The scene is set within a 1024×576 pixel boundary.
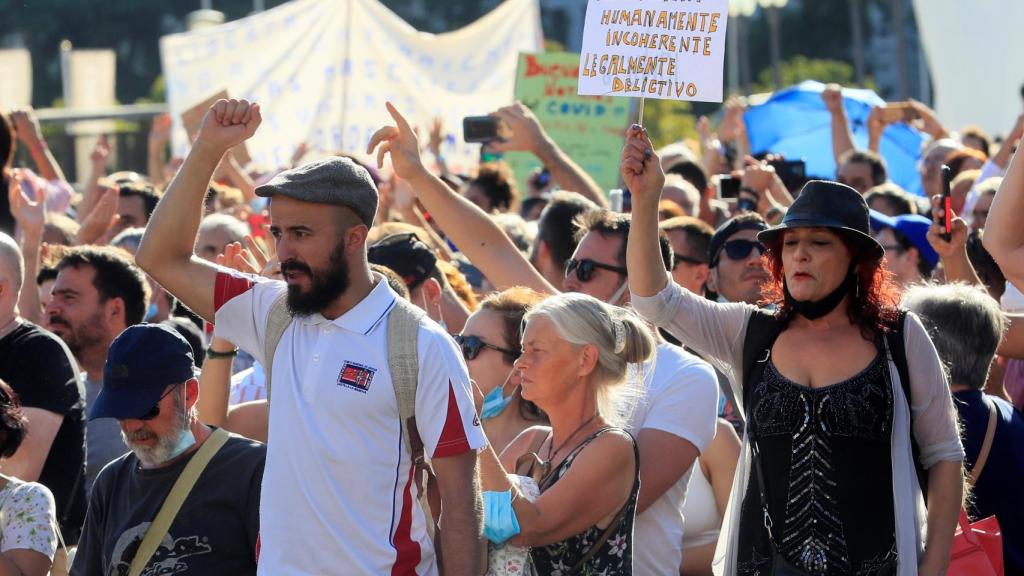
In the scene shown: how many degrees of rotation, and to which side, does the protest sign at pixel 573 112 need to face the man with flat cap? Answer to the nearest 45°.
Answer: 0° — it already faces them

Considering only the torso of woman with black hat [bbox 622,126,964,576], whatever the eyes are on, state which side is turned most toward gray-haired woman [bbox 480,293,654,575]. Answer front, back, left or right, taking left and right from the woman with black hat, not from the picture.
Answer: right

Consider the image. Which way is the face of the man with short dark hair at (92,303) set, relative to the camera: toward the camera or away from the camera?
toward the camera

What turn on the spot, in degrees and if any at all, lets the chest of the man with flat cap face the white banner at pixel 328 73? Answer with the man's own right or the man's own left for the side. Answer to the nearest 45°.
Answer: approximately 135° to the man's own right

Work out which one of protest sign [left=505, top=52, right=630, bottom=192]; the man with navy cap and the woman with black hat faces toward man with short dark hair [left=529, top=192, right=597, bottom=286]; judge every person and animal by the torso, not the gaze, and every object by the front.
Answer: the protest sign

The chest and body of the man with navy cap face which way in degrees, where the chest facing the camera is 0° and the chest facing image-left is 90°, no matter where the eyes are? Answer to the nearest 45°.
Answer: approximately 45°

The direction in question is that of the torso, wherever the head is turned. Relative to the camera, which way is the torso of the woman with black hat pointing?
toward the camera

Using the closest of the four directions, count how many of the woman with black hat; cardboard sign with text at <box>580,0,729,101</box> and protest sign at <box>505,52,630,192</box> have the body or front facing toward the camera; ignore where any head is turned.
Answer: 3

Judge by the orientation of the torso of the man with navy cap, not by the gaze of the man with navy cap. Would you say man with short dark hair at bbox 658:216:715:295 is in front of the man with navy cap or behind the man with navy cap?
behind

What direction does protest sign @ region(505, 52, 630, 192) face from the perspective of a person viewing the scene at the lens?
facing the viewer
